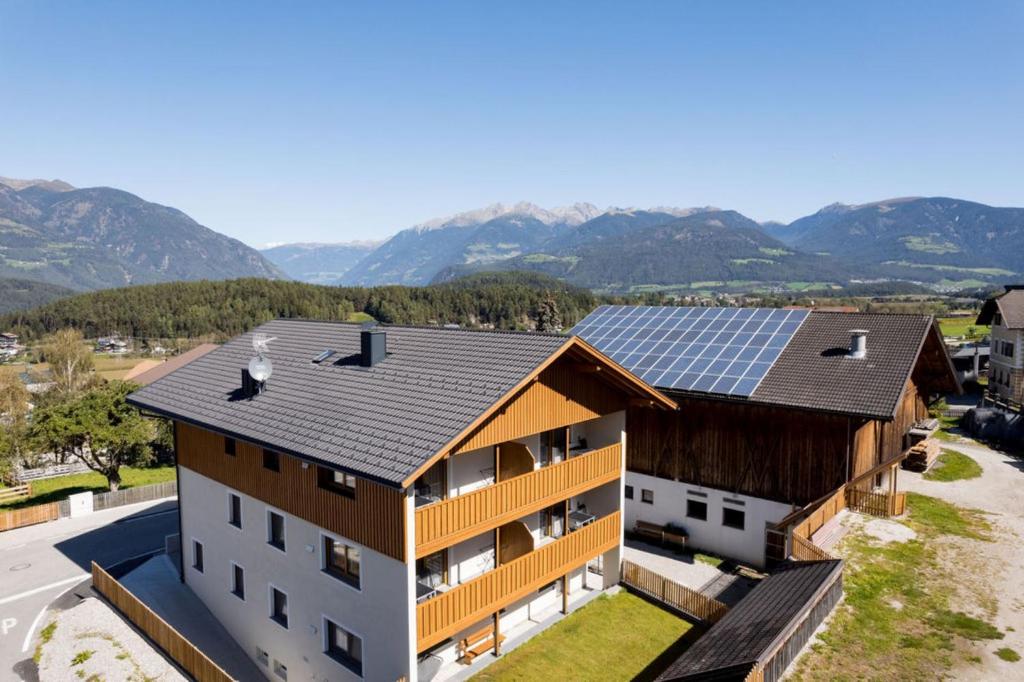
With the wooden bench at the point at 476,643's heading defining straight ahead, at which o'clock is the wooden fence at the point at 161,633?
The wooden fence is roughly at 5 o'clock from the wooden bench.

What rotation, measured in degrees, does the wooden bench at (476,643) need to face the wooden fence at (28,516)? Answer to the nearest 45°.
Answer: approximately 180°

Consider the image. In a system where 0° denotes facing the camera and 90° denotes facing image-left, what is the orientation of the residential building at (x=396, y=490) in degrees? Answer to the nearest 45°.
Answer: approximately 315°

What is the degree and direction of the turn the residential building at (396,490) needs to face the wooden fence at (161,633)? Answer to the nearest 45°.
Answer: approximately 135° to its right

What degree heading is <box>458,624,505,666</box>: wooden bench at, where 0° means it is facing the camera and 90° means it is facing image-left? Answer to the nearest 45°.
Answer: approximately 315°

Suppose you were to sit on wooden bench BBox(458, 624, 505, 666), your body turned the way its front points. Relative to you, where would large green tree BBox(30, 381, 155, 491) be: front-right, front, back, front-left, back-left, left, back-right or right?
back

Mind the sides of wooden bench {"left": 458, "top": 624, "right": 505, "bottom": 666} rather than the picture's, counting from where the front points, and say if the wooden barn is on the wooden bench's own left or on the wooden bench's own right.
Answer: on the wooden bench's own left

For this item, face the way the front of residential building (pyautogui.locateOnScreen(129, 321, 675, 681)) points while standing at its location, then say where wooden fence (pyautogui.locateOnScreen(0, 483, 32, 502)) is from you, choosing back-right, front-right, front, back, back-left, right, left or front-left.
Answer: back

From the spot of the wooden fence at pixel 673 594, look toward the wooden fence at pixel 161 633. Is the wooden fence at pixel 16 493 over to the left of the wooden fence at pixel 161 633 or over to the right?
right

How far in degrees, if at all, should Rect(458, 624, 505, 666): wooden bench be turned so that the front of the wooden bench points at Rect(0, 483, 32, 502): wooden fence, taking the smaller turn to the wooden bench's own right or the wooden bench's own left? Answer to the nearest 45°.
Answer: approximately 180°
